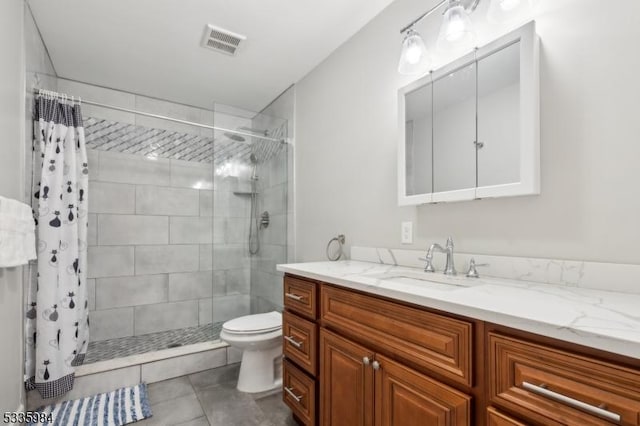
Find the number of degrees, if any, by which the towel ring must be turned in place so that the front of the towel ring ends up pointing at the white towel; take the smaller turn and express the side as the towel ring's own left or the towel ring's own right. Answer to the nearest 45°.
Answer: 0° — it already faces it

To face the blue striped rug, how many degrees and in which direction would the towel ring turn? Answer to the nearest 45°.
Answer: approximately 45° to its right

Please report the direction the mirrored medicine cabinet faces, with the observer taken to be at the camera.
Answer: facing the viewer and to the left of the viewer

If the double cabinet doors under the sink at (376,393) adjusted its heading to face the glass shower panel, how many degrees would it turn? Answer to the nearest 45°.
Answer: approximately 90° to its right

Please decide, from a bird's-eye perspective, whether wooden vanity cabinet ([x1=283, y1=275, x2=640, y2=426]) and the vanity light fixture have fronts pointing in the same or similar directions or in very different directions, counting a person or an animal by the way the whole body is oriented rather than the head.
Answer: same or similar directions

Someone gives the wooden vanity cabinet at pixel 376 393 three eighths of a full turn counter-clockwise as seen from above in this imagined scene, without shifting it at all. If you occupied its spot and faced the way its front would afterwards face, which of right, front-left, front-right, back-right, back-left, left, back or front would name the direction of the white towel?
back

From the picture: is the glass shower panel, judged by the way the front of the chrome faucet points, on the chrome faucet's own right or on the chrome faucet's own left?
on the chrome faucet's own right

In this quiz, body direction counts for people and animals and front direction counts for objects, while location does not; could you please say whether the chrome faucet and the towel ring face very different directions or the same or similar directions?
same or similar directions

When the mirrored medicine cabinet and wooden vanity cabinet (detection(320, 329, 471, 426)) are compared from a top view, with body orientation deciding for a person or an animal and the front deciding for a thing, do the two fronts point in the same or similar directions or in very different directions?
same or similar directions

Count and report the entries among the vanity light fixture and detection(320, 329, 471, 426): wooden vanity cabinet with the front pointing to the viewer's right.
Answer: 0
